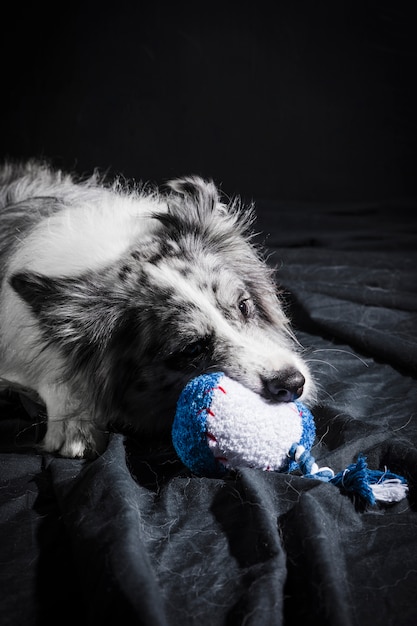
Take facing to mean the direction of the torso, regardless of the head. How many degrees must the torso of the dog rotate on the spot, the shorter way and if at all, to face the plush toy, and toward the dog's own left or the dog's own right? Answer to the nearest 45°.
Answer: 0° — it already faces it

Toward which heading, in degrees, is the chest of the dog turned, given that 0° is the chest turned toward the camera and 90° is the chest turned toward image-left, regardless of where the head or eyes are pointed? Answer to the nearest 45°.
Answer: approximately 315°
